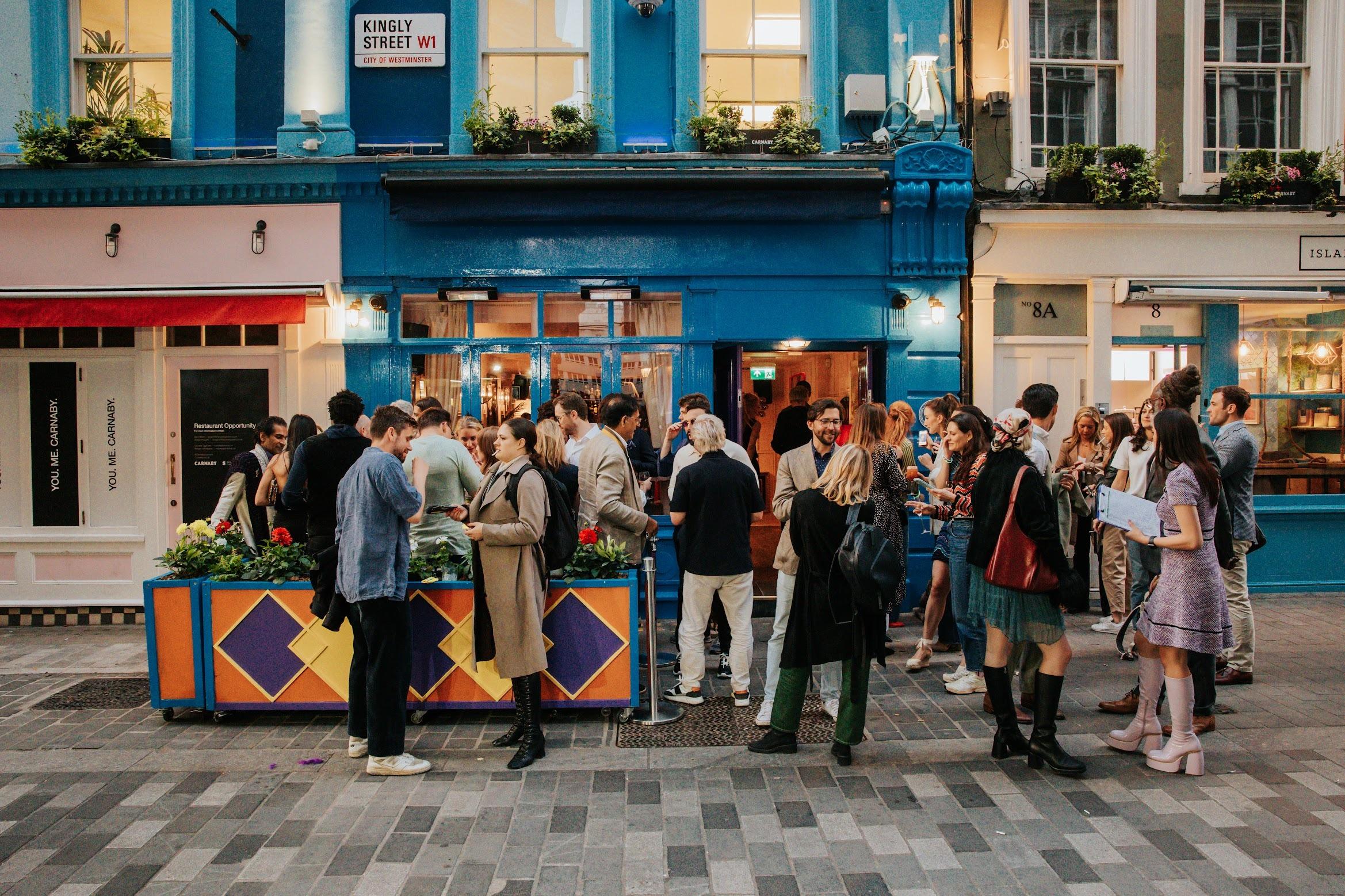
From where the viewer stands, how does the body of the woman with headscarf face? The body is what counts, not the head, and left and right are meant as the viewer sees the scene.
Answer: facing away from the viewer and to the right of the viewer

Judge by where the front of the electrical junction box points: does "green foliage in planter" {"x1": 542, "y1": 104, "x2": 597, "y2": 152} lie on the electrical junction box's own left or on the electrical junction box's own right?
on the electrical junction box's own right

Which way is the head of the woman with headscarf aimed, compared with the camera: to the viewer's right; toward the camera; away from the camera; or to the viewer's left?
away from the camera

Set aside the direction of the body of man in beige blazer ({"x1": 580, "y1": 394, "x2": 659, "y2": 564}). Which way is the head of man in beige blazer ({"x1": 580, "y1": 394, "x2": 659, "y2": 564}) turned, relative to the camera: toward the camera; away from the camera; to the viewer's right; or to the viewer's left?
to the viewer's right

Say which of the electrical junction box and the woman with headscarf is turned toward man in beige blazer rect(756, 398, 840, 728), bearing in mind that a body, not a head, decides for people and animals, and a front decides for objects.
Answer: the electrical junction box

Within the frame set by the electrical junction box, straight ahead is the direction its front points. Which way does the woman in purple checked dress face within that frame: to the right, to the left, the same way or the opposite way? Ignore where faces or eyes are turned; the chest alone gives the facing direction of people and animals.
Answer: to the right

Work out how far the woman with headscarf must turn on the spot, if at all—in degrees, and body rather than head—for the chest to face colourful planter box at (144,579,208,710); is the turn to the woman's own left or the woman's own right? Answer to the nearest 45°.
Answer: approximately 135° to the woman's own left

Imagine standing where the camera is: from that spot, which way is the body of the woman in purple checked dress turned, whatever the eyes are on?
to the viewer's left

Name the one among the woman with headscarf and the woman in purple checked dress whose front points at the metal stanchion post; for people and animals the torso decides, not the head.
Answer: the woman in purple checked dress

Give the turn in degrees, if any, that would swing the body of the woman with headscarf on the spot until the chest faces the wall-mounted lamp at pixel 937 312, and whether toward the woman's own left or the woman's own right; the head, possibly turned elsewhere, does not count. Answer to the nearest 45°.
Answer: approximately 45° to the woman's own left

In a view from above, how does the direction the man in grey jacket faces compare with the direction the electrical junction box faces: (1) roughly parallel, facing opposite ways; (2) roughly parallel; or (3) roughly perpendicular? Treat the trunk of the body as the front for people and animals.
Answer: roughly perpendicular

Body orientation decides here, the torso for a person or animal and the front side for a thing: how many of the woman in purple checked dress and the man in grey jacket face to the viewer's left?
2

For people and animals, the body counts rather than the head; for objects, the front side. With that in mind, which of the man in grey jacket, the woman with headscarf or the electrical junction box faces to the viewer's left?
the man in grey jacket

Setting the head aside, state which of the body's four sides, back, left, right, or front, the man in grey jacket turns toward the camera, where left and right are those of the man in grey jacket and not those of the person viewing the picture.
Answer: left
